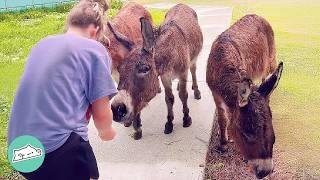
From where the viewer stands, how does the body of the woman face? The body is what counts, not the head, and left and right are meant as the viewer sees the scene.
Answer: facing away from the viewer and to the right of the viewer

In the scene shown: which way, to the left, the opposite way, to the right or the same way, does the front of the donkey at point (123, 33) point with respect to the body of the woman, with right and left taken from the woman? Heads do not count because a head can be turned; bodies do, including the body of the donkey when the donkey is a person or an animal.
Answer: the opposite way

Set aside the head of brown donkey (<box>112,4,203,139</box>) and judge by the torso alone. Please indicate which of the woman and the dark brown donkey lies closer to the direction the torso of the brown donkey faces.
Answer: the woman

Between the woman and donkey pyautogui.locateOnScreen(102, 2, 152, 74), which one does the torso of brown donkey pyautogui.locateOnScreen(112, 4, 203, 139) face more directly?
the woman

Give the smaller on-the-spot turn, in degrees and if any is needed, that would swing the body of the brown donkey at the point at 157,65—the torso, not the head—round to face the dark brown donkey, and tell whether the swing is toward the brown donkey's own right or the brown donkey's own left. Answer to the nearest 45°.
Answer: approximately 90° to the brown donkey's own left

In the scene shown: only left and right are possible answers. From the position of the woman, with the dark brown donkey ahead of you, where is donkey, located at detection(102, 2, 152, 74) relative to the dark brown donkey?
left

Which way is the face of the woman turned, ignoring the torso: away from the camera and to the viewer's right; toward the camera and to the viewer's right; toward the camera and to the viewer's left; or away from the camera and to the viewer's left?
away from the camera and to the viewer's right

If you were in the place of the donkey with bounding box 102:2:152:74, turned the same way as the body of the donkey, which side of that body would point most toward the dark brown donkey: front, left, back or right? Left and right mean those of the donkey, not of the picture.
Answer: left

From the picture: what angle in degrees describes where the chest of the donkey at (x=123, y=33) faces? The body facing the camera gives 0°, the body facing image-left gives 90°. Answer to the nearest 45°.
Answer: approximately 45°

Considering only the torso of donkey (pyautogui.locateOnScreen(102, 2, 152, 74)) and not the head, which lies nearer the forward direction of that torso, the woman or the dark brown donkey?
the woman

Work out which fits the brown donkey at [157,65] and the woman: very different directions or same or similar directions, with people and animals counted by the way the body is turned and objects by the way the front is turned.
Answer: very different directions

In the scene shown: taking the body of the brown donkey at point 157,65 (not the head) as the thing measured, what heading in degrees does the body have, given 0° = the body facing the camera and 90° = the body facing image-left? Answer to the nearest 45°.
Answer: approximately 45°

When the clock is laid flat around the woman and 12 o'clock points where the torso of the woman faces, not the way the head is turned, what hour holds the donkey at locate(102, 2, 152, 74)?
The donkey is roughly at 11 o'clock from the woman.

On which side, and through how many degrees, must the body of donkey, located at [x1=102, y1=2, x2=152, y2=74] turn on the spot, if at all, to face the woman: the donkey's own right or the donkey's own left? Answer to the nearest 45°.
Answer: approximately 45° to the donkey's own left
